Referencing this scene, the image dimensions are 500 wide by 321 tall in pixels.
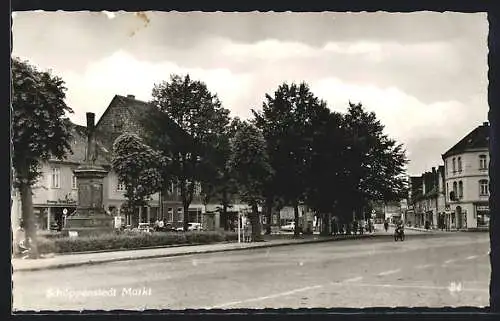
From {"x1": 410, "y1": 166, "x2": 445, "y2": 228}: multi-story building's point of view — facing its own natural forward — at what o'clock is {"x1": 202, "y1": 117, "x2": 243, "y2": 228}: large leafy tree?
The large leafy tree is roughly at 1 o'clock from the multi-story building.

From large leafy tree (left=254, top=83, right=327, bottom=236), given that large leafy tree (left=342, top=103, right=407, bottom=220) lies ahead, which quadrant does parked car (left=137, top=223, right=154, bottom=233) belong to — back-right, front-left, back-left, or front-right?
back-left

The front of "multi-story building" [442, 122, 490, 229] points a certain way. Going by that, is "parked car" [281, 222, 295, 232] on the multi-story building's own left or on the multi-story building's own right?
on the multi-story building's own right

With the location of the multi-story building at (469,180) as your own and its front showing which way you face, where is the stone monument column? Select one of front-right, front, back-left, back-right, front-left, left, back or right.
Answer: front-right

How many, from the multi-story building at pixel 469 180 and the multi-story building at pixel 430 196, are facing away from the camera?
0

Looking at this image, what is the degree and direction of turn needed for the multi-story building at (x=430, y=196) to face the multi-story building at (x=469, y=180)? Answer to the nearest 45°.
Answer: approximately 45° to its left

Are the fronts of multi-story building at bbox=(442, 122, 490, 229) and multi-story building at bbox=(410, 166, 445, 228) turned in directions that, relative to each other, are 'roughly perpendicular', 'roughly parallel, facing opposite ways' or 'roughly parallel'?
roughly parallel

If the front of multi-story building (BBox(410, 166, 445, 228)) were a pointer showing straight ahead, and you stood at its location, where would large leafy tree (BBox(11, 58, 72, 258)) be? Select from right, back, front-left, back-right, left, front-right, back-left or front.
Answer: front

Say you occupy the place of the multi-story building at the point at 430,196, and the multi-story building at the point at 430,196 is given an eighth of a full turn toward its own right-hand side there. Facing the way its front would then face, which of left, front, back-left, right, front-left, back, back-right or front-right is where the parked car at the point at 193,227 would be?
left

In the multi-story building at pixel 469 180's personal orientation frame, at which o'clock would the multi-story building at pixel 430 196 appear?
the multi-story building at pixel 430 196 is roughly at 4 o'clock from the multi-story building at pixel 469 180.

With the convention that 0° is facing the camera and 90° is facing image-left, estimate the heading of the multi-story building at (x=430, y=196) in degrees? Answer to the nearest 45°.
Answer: approximately 45°

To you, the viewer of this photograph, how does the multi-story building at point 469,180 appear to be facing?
facing the viewer and to the left of the viewer

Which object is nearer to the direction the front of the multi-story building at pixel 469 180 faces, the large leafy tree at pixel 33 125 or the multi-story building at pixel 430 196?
the large leafy tree
